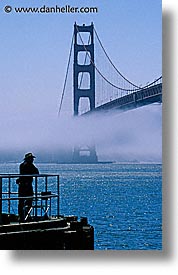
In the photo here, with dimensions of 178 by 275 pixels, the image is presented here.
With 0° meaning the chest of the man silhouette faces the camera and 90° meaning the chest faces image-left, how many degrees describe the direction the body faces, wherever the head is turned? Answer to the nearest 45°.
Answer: approximately 270°
